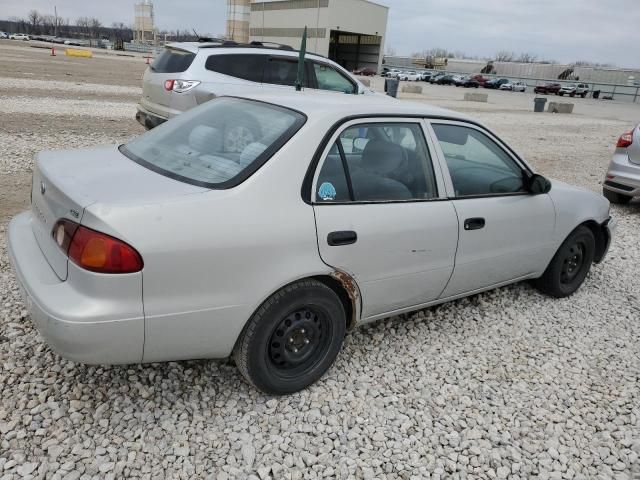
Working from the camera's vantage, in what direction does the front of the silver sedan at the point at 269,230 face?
facing away from the viewer and to the right of the viewer

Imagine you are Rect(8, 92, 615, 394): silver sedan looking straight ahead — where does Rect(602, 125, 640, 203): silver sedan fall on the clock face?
Rect(602, 125, 640, 203): silver sedan is roughly at 12 o'clock from Rect(8, 92, 615, 394): silver sedan.

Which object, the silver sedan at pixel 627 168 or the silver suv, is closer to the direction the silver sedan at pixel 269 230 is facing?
the silver sedan

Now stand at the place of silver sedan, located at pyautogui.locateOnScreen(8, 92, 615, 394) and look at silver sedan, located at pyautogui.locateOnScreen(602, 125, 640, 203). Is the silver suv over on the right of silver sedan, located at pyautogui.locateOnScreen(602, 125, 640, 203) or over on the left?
left

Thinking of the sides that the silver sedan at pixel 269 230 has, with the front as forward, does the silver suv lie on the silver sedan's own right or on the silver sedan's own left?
on the silver sedan's own left

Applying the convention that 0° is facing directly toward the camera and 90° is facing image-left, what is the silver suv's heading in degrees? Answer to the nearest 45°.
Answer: approximately 225°

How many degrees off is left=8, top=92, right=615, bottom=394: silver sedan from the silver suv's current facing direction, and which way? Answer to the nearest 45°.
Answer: approximately 135° to its right

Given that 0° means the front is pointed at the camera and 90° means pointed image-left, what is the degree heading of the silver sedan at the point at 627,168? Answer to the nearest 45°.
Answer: approximately 225°

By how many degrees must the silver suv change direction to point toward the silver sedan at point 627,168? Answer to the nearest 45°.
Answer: approximately 45° to its right
